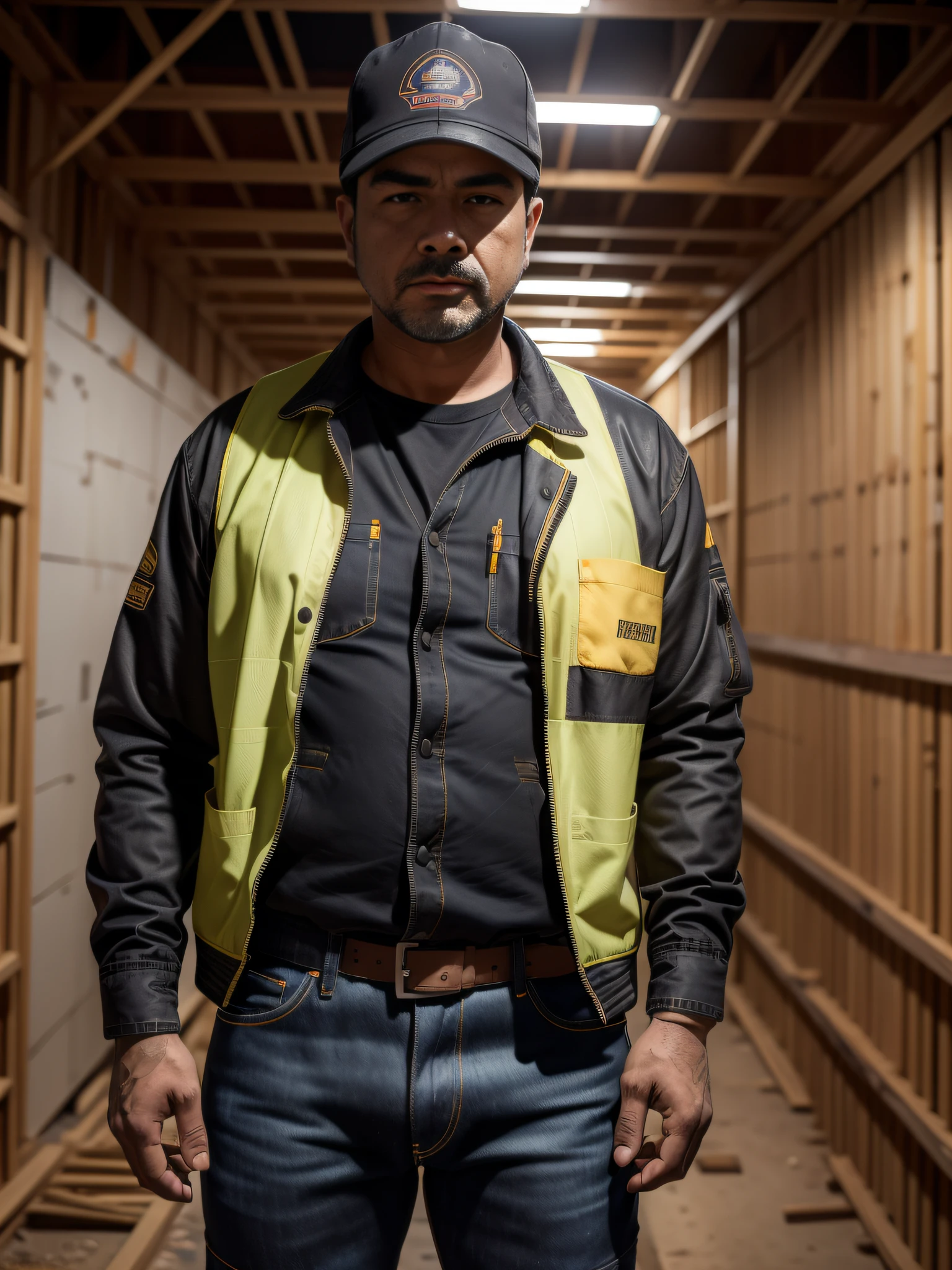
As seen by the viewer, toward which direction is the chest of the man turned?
toward the camera

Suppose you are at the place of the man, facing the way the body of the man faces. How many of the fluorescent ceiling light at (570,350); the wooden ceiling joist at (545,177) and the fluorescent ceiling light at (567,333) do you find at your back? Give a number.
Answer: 3

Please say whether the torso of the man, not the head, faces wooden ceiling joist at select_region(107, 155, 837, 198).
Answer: no

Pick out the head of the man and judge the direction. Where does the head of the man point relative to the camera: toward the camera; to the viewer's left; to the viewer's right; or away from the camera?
toward the camera

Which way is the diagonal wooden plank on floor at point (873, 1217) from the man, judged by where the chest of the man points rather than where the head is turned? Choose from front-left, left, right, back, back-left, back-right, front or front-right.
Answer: back-left

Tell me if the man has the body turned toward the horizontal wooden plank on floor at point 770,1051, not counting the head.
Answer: no

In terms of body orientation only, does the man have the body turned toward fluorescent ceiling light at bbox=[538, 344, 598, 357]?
no

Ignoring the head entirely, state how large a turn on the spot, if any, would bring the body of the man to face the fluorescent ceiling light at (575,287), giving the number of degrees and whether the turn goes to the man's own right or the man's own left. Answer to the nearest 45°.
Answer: approximately 180°
